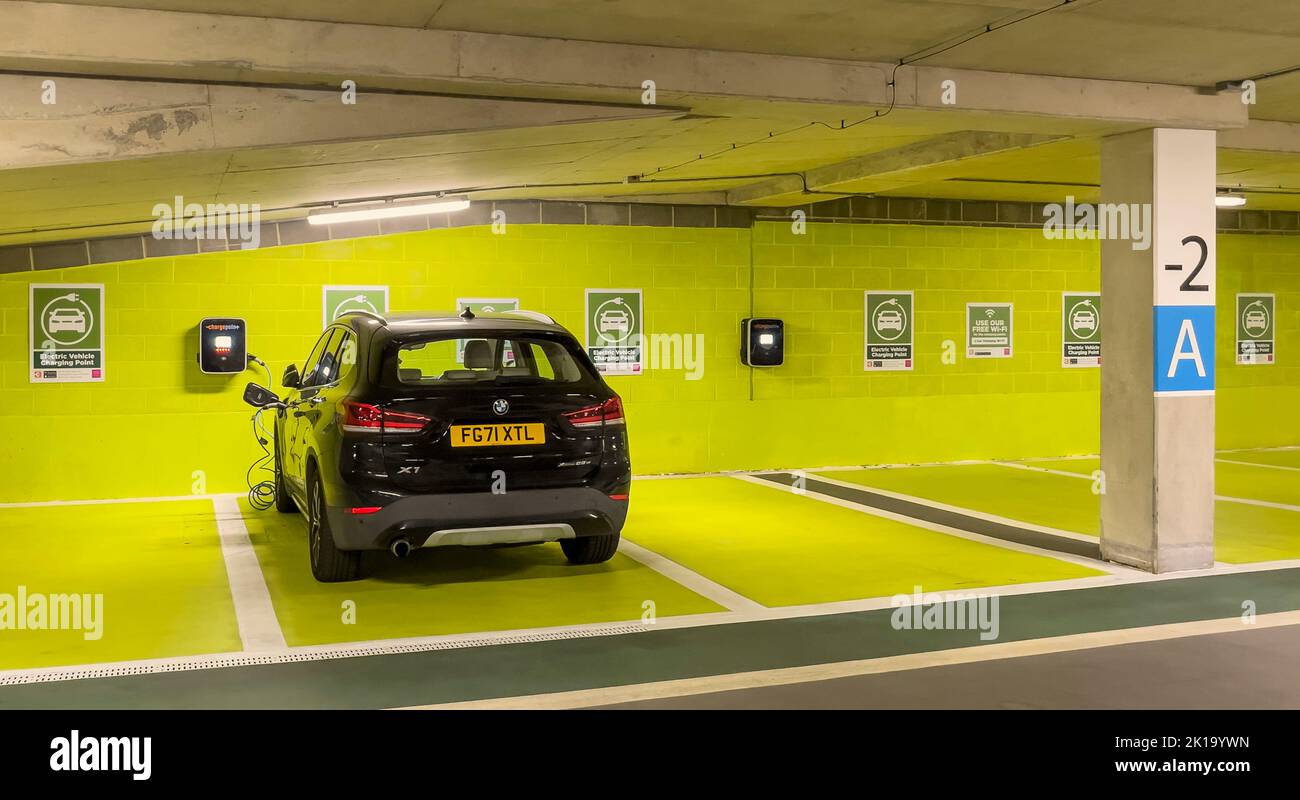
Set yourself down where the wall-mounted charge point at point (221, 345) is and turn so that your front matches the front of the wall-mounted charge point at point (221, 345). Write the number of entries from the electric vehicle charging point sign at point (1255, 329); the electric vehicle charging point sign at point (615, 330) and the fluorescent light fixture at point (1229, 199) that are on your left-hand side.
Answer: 3

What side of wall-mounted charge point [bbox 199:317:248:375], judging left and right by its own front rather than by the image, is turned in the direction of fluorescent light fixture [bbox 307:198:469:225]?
left

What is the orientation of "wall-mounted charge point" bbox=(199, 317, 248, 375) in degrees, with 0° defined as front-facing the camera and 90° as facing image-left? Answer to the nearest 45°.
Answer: approximately 0°
